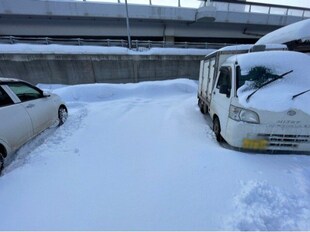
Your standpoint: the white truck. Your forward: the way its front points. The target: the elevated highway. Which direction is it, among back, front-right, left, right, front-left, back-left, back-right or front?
back

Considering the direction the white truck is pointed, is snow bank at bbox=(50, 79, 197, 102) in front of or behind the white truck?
behind

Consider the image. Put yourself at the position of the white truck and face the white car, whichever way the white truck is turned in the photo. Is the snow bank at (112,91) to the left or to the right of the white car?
right

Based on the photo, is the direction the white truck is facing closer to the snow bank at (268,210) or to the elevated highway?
the snow bank

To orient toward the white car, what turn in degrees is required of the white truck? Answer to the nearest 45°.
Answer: approximately 90° to its right

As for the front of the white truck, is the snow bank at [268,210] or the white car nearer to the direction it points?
the snow bank

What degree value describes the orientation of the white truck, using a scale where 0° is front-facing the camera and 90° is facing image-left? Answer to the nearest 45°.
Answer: approximately 315°
